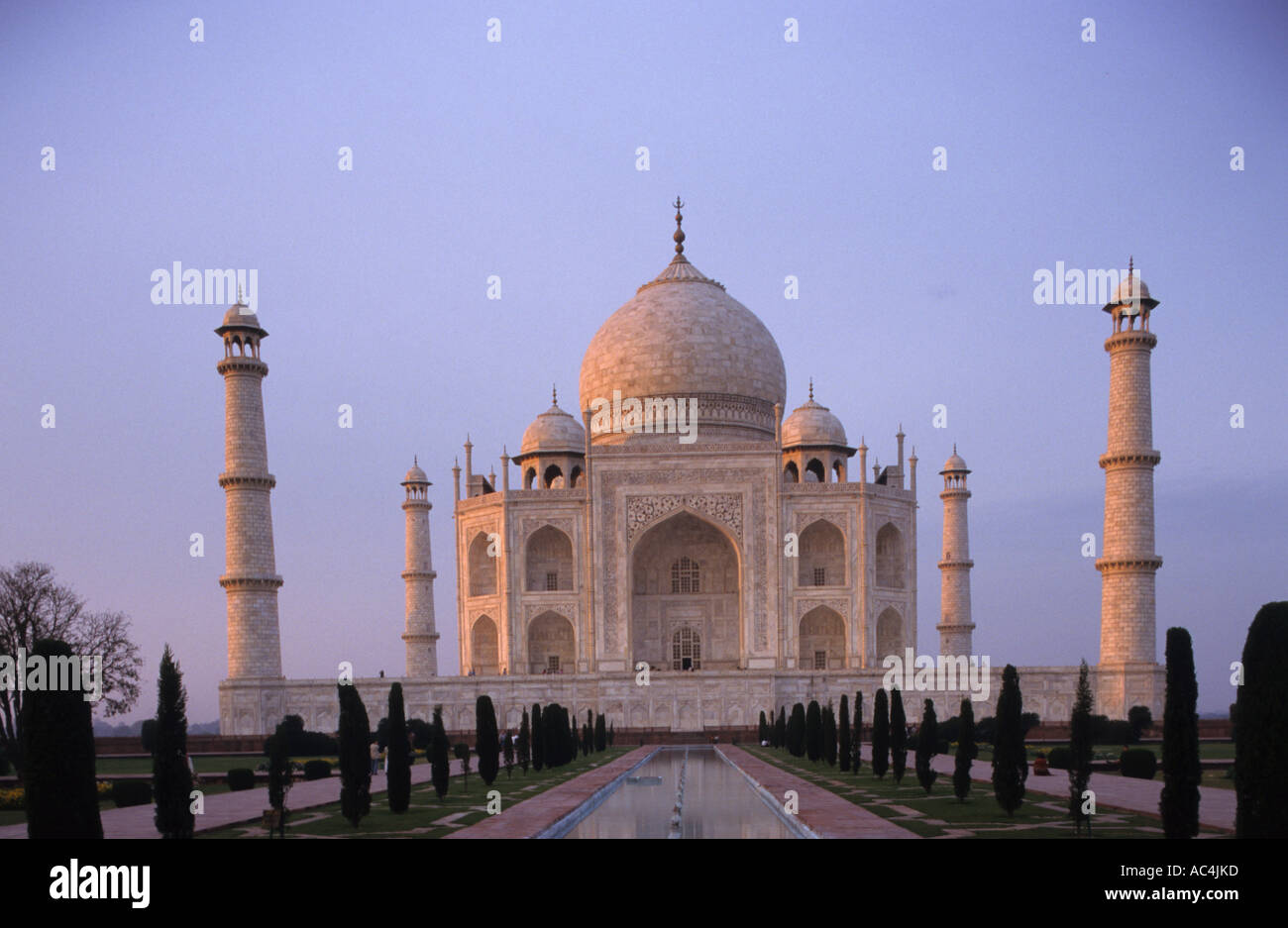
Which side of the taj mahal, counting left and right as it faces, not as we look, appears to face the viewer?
front

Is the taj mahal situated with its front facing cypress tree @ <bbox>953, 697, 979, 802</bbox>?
yes

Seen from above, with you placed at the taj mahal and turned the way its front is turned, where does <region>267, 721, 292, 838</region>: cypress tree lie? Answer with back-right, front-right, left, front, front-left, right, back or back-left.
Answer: front

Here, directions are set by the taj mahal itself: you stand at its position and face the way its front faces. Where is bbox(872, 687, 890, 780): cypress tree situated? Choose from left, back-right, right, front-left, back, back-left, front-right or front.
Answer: front

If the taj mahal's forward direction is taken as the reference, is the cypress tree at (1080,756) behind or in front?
in front

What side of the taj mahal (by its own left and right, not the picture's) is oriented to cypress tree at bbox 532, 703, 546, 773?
front

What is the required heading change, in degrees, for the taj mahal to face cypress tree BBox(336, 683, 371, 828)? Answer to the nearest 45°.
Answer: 0° — it already faces it

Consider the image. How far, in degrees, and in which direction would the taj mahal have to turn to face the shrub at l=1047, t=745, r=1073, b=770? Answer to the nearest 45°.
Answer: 0° — it already faces it

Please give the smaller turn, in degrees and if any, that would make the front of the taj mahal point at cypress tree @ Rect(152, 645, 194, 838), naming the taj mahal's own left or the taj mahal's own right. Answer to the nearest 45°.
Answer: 0° — it already faces it

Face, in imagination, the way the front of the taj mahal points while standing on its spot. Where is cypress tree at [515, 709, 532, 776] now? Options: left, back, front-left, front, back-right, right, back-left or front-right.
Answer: front

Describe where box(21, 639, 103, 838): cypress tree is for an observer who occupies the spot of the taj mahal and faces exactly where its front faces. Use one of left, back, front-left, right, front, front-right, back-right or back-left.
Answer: front

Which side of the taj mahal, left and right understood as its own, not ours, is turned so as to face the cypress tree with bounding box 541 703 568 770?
front

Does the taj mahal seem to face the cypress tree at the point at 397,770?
yes

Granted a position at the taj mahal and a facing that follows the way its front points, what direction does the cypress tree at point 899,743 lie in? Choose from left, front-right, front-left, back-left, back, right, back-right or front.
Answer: front
